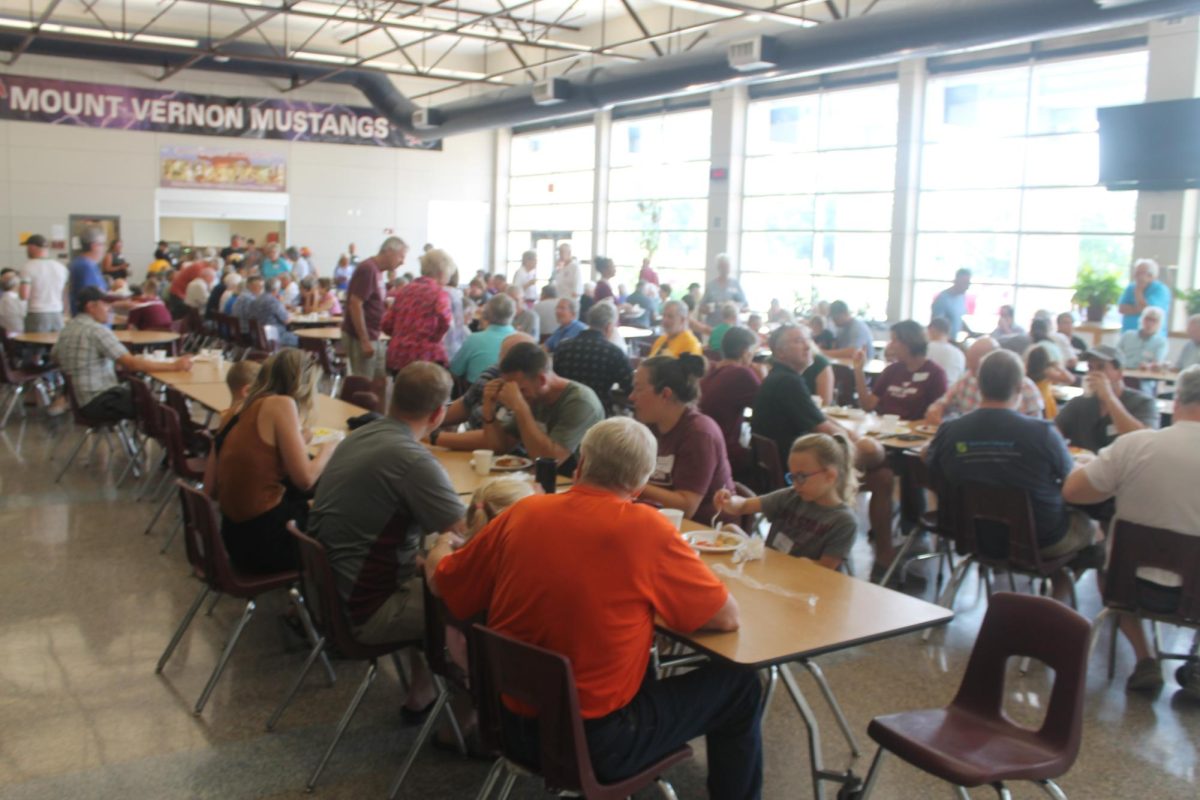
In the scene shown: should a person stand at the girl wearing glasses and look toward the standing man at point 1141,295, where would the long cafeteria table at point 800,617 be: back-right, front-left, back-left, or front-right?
back-right

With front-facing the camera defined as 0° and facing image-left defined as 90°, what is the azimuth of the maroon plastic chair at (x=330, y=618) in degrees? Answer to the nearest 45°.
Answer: approximately 225°

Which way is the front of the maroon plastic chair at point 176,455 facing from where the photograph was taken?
facing away from the viewer and to the right of the viewer

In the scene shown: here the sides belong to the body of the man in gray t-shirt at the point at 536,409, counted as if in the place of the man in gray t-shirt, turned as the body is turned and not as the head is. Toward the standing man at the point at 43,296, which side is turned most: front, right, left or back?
right

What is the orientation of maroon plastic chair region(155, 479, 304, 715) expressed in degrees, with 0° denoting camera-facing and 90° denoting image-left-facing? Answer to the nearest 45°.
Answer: approximately 225°

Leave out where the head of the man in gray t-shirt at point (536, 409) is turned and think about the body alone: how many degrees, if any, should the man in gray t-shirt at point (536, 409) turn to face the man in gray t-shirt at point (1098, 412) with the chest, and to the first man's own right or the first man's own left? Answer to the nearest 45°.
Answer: approximately 135° to the first man's own left

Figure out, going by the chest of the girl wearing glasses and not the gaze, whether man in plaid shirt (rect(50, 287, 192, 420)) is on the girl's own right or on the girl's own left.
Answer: on the girl's own right

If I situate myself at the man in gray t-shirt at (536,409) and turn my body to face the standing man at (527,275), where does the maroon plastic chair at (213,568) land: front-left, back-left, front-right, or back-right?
back-left
